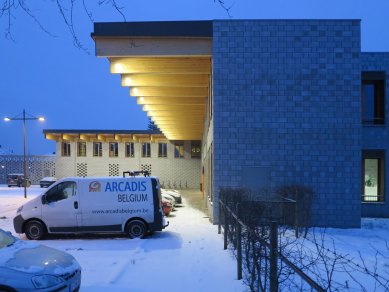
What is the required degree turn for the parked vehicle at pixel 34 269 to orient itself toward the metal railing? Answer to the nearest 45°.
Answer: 0° — it already faces it

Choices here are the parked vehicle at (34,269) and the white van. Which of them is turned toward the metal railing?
the parked vehicle

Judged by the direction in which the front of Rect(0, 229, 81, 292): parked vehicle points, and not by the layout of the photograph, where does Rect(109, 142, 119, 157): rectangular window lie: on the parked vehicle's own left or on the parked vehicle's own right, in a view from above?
on the parked vehicle's own left

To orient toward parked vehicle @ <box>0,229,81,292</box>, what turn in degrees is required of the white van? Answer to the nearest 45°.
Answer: approximately 90° to its left

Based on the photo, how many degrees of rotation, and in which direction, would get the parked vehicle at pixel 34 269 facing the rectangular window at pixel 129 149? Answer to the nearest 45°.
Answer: approximately 135° to its left

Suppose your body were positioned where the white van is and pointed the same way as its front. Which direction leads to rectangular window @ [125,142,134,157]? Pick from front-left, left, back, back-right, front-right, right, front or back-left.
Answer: right

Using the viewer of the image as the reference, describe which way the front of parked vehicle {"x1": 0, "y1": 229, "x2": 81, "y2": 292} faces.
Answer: facing the viewer and to the right of the viewer

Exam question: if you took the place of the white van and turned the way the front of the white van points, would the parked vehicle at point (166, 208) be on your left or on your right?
on your right

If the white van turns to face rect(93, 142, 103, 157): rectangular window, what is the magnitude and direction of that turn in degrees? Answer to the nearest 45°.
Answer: approximately 90° to its right

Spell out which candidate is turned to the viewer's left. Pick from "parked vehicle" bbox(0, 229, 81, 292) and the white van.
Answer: the white van

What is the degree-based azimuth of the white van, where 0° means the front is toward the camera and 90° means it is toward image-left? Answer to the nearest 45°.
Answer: approximately 90°

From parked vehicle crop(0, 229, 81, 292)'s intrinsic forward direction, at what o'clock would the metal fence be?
The metal fence is roughly at 11 o'clock from the parked vehicle.

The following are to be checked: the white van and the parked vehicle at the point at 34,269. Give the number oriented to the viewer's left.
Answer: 1

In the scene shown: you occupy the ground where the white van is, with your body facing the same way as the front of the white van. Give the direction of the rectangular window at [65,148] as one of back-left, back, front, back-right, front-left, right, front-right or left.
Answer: right

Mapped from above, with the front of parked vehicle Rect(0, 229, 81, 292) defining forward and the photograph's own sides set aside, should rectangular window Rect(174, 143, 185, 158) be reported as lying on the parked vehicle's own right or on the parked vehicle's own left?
on the parked vehicle's own left
